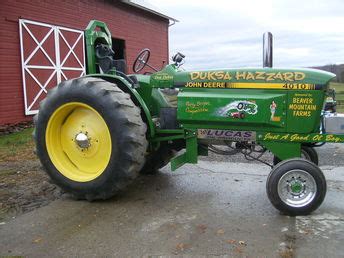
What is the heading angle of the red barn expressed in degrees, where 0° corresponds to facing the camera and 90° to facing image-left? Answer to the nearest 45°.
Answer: approximately 315°
